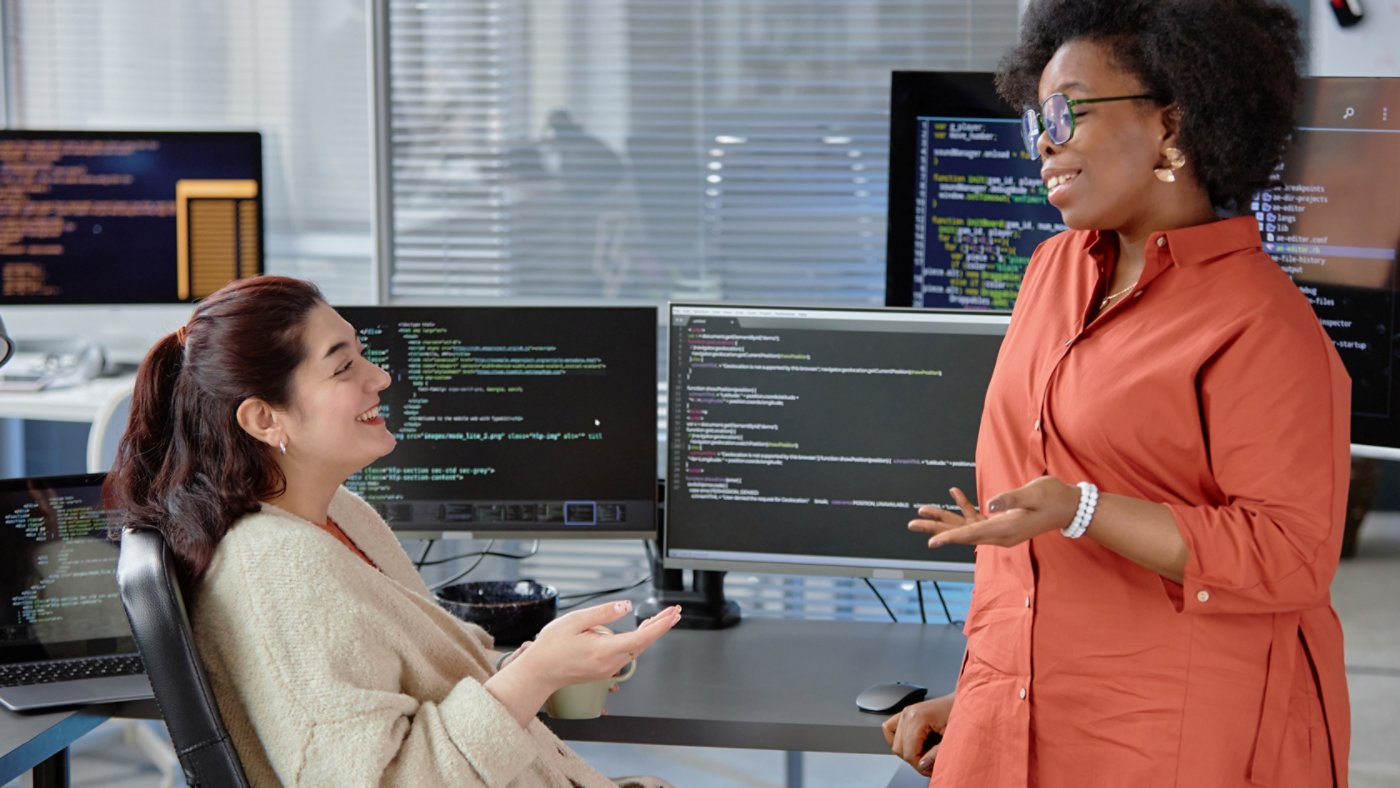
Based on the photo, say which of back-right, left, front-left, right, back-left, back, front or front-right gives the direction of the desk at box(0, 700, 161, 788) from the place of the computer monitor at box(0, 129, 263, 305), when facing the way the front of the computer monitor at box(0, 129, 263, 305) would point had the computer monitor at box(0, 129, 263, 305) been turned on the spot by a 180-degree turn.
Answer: back

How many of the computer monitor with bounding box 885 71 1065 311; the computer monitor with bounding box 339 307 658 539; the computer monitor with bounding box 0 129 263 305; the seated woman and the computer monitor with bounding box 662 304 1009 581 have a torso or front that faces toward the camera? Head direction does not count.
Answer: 4

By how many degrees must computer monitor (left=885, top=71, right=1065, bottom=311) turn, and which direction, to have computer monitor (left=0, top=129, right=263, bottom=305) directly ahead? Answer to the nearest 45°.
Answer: approximately 90° to its right

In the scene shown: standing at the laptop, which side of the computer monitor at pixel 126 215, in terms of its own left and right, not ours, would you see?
front

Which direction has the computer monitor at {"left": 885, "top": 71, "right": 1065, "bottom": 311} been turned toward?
toward the camera

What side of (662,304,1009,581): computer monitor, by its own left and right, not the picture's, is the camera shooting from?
front

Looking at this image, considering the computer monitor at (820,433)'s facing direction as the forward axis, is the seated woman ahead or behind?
ahead

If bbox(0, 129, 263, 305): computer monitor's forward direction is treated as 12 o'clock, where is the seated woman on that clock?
The seated woman is roughly at 12 o'clock from the computer monitor.

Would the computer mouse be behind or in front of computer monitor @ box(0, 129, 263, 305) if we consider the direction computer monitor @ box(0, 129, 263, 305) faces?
in front

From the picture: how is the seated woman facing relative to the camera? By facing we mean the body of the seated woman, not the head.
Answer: to the viewer's right

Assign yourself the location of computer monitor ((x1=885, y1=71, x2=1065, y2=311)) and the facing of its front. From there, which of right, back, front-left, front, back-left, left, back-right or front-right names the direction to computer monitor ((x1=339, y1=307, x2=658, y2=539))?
front-right

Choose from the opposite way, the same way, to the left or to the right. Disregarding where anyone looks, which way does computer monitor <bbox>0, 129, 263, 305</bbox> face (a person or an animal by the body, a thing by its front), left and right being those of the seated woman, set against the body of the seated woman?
to the right

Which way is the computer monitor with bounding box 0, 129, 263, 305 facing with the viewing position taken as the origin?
facing the viewer

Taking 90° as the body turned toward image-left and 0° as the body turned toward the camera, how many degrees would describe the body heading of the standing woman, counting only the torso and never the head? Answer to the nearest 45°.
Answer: approximately 45°

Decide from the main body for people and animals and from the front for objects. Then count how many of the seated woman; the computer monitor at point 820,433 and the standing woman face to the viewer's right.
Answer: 1

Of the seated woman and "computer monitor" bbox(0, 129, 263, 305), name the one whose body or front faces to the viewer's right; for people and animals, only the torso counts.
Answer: the seated woman
